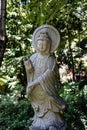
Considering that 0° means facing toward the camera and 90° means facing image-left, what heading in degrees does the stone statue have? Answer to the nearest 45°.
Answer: approximately 45°
